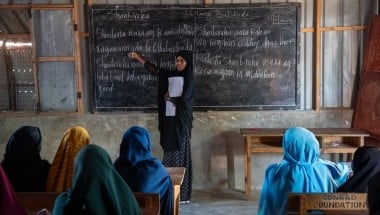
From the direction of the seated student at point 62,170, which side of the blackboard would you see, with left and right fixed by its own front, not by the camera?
front

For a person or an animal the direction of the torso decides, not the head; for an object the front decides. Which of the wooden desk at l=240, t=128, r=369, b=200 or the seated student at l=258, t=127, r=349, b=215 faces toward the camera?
the wooden desk

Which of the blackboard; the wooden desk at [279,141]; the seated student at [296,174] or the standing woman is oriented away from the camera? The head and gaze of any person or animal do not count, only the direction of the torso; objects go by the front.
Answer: the seated student

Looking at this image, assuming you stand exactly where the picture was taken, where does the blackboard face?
facing the viewer

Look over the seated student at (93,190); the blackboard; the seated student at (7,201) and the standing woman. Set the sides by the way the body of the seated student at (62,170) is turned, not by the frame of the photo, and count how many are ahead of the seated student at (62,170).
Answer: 2

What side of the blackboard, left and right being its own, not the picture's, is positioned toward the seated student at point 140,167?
front

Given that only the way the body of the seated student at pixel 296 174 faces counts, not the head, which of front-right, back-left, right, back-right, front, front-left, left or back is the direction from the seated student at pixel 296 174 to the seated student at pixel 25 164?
left

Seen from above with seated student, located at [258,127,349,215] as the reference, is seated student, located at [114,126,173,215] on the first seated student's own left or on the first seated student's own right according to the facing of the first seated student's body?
on the first seated student's own left

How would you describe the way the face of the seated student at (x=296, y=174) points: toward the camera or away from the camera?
away from the camera

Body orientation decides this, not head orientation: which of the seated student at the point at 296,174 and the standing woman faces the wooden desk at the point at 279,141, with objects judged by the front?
the seated student

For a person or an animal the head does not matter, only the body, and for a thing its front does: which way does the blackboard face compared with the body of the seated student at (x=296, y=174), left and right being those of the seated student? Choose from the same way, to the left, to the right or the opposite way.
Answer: the opposite way

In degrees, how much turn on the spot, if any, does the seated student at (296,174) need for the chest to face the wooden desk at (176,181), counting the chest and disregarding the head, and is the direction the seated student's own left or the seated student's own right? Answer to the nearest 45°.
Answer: approximately 90° to the seated student's own left

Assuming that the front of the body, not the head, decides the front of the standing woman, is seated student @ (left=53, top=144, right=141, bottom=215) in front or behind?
in front

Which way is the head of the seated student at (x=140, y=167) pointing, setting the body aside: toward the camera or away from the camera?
away from the camera

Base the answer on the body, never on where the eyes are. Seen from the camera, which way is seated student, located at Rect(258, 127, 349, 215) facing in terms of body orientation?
away from the camera

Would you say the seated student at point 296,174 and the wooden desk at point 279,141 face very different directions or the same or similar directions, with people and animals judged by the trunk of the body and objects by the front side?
very different directions

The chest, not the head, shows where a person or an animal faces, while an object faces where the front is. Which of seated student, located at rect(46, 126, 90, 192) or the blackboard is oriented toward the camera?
the blackboard
